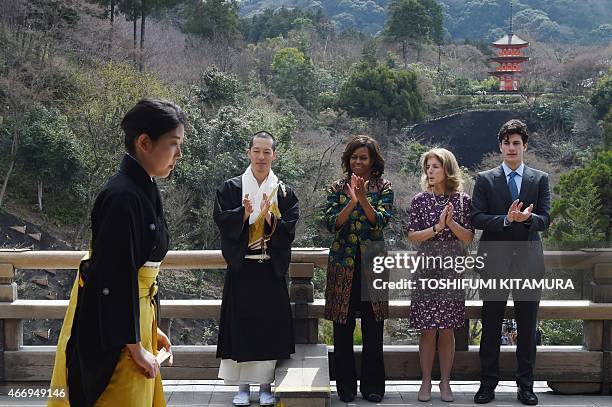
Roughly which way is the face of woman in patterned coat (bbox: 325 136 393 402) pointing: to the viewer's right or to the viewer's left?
to the viewer's left

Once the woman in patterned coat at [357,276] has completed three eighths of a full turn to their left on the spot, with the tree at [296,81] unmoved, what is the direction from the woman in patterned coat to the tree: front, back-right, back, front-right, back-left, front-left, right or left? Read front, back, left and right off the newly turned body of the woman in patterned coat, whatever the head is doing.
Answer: front-left

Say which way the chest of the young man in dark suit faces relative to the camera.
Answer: toward the camera

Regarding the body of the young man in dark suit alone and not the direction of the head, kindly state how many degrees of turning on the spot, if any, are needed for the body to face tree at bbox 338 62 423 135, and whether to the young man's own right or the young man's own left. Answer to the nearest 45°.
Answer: approximately 180°

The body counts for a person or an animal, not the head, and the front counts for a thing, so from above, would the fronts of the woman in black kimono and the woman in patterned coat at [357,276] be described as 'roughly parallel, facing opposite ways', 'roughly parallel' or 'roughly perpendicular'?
roughly perpendicular

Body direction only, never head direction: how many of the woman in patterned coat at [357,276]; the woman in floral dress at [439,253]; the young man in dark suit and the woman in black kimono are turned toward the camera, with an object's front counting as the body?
3

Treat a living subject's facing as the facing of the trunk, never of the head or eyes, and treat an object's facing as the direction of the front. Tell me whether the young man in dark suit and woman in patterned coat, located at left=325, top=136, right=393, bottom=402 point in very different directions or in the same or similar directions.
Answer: same or similar directions

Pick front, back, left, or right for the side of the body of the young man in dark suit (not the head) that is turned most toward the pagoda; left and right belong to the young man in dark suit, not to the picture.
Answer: back

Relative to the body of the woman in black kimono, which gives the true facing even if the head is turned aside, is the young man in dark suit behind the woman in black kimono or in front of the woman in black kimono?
in front

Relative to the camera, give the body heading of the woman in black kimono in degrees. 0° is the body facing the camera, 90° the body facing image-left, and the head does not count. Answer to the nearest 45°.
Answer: approximately 270°

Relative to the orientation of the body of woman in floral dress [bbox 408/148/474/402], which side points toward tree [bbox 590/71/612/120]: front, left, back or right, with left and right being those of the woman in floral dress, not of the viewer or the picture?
back

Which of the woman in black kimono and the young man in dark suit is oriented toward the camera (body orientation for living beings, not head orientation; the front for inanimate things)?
the young man in dark suit

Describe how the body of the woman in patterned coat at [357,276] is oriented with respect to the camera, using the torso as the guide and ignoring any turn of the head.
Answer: toward the camera

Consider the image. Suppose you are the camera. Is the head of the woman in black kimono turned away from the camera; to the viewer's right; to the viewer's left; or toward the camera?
to the viewer's right

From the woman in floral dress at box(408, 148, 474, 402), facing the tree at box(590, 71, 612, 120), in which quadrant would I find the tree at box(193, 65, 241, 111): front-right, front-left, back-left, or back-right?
front-left
